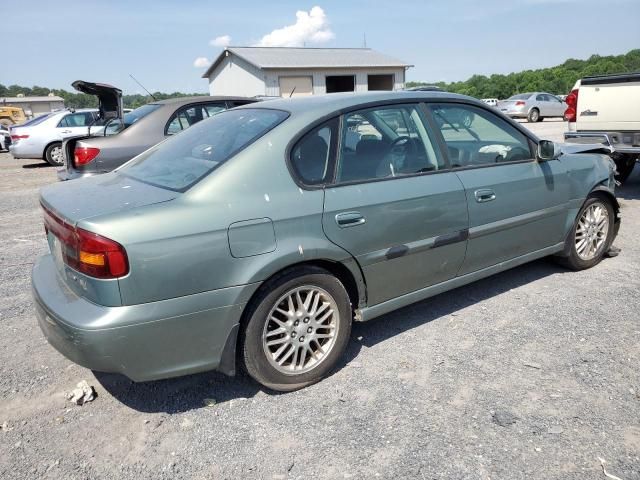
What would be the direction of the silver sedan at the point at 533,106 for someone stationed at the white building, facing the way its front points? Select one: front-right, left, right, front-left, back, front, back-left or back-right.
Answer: front

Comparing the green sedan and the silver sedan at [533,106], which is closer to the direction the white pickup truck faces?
the silver sedan

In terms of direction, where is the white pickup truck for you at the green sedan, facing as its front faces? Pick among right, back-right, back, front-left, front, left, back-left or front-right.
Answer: front

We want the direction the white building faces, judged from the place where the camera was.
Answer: facing the viewer and to the right of the viewer

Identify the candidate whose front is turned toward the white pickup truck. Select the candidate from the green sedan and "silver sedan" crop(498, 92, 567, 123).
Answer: the green sedan

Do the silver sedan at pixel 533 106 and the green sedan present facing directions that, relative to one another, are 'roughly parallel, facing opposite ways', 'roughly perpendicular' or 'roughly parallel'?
roughly parallel

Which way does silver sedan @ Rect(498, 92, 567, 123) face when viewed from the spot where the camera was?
facing away from the viewer and to the right of the viewer

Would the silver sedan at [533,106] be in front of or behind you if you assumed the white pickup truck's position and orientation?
in front

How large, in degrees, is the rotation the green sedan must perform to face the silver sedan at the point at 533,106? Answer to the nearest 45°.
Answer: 0° — it already faces it

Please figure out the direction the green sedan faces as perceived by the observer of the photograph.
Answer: facing away from the viewer and to the right of the viewer

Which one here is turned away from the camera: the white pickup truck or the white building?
the white pickup truck

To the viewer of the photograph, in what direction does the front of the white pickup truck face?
facing away from the viewer

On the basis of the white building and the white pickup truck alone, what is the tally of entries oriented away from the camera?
1

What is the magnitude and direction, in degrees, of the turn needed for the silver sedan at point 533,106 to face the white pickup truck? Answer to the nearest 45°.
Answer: approximately 135° to its right
